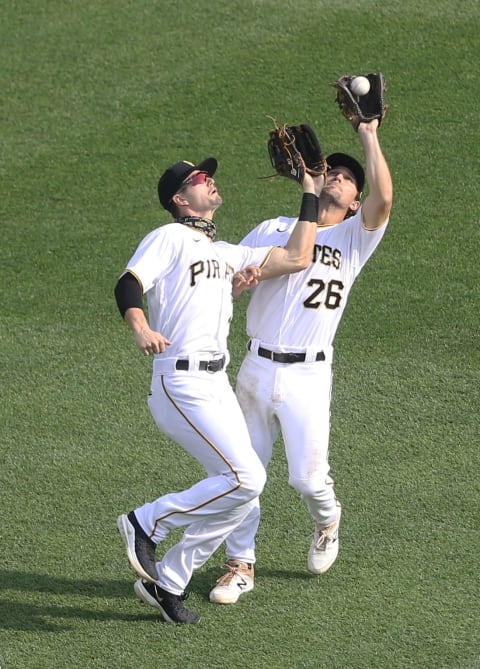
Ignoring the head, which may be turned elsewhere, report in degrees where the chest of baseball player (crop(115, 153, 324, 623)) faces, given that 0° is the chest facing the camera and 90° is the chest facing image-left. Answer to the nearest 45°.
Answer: approximately 315°

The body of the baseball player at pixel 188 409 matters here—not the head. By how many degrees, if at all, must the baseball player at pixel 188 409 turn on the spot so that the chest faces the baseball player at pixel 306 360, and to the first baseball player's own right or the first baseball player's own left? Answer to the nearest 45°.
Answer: approximately 90° to the first baseball player's own left
